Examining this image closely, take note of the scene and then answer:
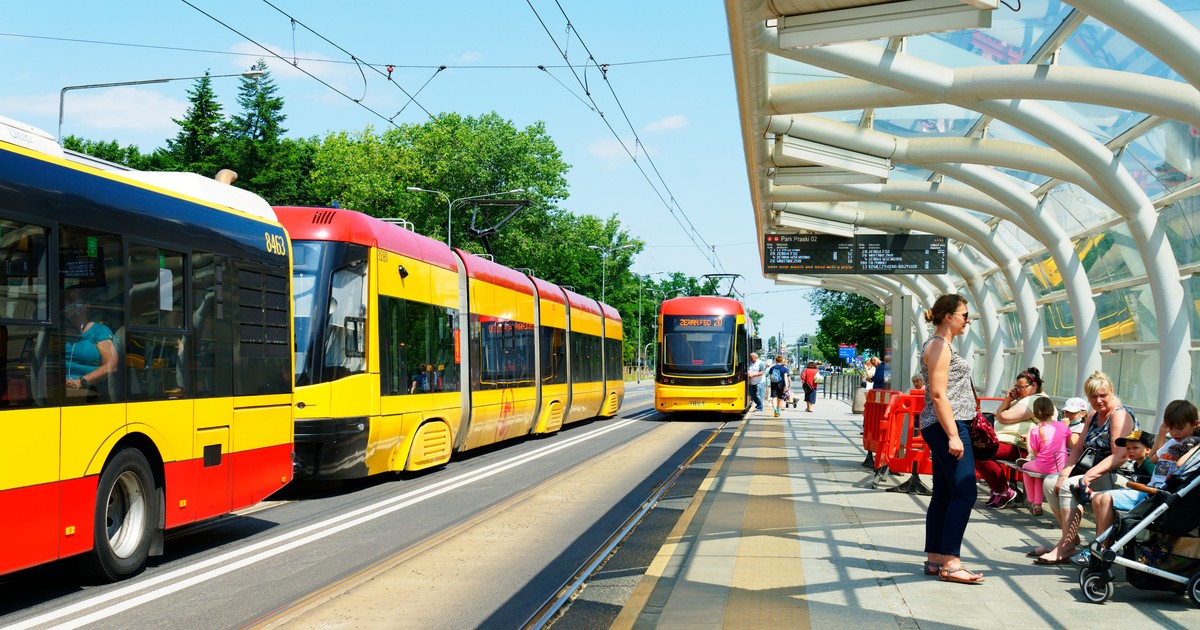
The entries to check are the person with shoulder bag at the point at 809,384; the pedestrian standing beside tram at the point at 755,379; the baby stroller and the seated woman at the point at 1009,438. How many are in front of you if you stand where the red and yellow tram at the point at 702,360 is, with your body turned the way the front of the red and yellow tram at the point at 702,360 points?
2

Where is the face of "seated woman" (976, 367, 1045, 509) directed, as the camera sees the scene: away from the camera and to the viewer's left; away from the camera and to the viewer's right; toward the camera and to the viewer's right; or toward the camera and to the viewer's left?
toward the camera and to the viewer's left

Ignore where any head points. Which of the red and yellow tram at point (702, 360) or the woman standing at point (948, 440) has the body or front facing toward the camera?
the red and yellow tram

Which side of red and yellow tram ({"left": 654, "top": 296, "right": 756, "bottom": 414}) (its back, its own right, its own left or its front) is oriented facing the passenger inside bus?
front

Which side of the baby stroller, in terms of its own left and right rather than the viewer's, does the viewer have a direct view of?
left

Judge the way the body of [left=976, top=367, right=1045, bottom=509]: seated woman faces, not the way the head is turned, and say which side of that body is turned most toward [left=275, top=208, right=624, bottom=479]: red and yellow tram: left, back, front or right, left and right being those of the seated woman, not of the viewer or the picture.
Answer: front

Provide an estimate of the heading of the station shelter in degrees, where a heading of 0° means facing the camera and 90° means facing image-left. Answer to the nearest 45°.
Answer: approximately 90°

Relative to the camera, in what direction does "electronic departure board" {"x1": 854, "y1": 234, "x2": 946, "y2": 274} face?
facing the viewer

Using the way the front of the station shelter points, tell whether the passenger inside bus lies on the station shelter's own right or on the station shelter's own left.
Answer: on the station shelter's own left

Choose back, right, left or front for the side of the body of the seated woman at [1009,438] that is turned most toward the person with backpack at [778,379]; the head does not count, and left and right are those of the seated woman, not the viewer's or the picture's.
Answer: right

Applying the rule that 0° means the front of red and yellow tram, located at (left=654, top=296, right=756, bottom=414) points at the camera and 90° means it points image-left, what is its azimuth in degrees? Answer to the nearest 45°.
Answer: approximately 0°
